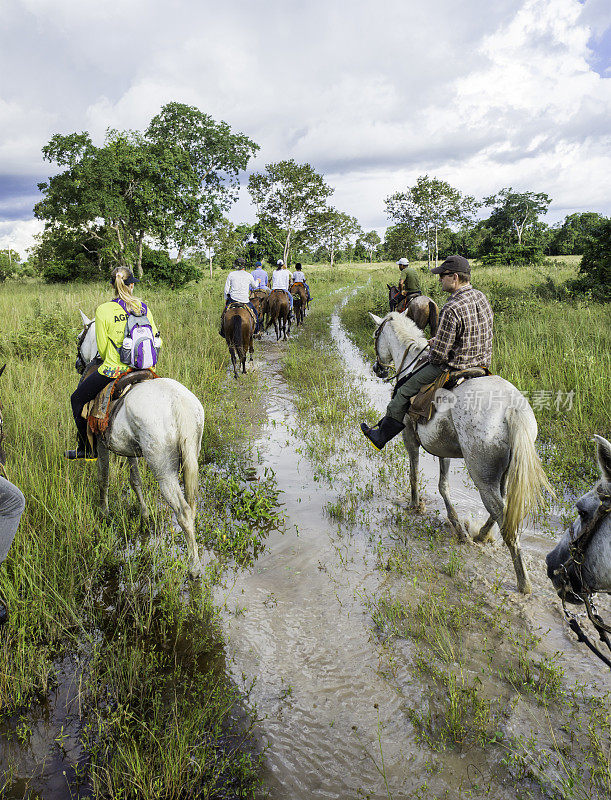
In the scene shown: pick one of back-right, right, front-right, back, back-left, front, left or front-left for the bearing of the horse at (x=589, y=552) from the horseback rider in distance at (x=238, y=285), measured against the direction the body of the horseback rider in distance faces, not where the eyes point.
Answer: back

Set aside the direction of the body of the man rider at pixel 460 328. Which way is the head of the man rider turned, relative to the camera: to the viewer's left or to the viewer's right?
to the viewer's left

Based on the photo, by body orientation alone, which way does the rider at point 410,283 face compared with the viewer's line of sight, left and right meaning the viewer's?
facing away from the viewer and to the left of the viewer

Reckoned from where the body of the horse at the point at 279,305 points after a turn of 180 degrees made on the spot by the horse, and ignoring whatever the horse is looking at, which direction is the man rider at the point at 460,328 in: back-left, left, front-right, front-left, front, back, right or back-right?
front

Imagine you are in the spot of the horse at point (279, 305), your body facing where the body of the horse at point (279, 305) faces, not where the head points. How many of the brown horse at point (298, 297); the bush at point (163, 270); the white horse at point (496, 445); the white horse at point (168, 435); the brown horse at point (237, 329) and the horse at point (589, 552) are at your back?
4

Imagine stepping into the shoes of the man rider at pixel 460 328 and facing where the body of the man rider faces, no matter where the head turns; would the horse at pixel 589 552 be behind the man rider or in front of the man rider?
behind

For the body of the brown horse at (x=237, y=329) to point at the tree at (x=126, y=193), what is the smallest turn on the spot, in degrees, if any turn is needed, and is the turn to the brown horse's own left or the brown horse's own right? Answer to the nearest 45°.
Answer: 0° — it already faces it

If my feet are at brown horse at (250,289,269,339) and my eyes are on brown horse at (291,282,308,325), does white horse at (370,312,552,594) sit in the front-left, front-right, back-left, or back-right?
back-right

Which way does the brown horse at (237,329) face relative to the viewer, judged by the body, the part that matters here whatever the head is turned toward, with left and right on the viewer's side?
facing away from the viewer

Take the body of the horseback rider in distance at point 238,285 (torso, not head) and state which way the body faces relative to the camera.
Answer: away from the camera

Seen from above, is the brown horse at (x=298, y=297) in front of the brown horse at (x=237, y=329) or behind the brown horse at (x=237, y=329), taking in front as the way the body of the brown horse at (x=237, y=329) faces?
in front

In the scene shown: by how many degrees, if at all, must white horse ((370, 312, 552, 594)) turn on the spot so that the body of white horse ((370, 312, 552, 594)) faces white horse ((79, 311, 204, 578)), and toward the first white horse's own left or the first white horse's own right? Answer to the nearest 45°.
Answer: approximately 45° to the first white horse's own left

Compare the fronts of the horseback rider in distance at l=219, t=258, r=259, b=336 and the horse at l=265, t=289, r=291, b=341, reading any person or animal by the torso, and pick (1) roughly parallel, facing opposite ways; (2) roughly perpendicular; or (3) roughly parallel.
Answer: roughly parallel
